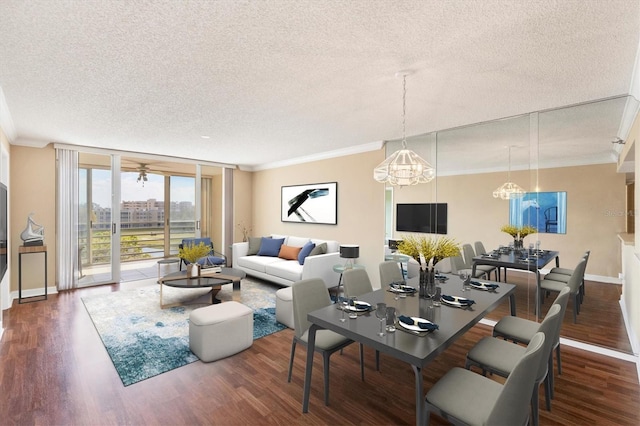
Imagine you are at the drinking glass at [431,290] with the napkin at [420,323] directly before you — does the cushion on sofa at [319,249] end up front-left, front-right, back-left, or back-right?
back-right

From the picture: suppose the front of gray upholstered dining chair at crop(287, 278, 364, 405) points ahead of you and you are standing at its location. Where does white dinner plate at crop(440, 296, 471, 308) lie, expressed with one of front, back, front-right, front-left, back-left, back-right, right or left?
front-left

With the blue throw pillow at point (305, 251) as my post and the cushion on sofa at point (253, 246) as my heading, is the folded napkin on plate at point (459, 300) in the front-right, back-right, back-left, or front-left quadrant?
back-left

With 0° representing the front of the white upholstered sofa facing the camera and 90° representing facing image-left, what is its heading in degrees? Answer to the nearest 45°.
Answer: approximately 45°

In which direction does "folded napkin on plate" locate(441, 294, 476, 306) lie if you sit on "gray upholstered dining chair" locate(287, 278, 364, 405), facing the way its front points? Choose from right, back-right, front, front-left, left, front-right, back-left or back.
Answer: front-left
